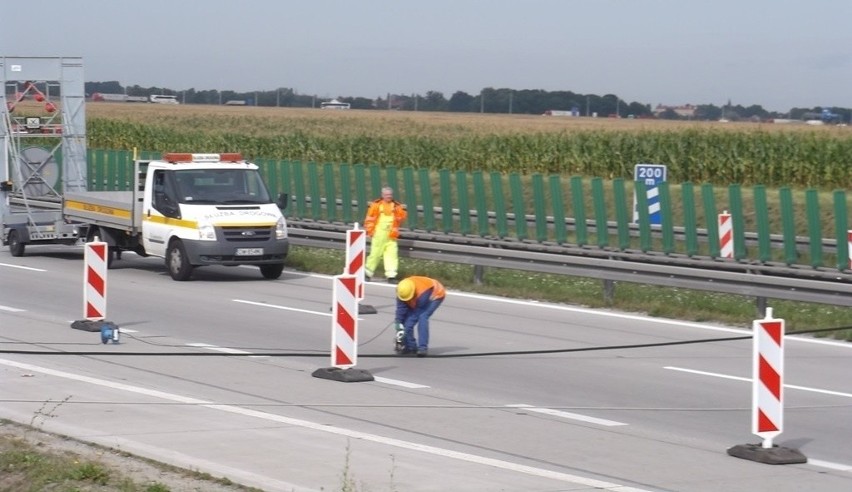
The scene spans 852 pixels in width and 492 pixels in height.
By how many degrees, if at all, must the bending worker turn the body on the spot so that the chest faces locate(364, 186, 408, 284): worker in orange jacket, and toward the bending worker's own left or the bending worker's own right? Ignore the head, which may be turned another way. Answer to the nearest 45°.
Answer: approximately 135° to the bending worker's own right

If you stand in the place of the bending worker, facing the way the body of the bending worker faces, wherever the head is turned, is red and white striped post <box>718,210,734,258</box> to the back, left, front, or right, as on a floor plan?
back

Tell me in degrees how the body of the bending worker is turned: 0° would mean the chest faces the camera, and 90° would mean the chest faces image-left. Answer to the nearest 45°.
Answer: approximately 45°

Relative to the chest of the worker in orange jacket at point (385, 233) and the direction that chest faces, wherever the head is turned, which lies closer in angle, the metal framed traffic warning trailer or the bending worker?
the bending worker

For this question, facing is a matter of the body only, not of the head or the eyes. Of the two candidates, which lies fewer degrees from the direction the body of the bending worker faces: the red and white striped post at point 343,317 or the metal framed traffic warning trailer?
the red and white striped post

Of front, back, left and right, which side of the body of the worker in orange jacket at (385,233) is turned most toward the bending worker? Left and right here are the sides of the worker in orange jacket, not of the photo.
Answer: front

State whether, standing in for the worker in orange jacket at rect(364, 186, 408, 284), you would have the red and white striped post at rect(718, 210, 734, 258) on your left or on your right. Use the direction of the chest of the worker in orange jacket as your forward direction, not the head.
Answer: on your left

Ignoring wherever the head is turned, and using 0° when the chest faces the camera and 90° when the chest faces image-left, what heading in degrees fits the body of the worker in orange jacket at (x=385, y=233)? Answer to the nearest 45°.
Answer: approximately 0°

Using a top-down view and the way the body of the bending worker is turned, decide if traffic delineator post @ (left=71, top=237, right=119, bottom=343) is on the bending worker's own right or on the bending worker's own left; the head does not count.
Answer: on the bending worker's own right

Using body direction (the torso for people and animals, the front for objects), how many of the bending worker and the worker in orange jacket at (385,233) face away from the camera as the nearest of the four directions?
0
